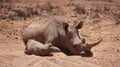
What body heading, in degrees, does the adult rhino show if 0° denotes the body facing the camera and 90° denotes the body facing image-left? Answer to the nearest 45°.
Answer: approximately 315°
